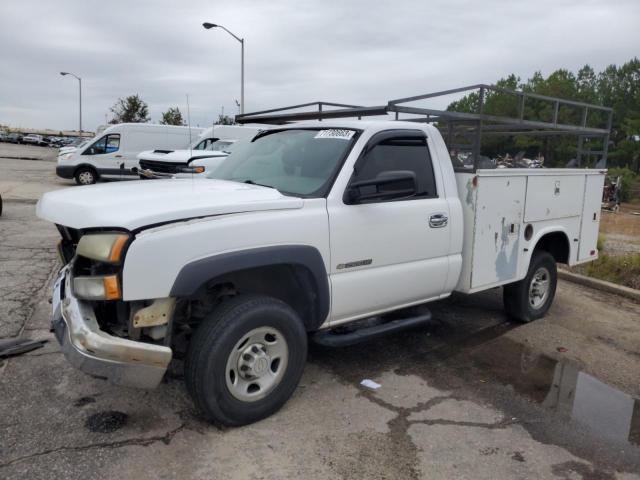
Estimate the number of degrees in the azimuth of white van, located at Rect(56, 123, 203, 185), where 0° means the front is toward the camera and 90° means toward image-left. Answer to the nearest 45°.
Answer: approximately 90°

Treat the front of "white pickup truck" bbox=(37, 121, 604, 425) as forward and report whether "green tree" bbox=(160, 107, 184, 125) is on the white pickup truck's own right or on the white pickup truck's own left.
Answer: on the white pickup truck's own right

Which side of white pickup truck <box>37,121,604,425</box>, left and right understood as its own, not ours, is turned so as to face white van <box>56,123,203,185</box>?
right

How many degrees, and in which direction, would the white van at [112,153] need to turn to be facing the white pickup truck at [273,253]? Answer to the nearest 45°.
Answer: approximately 90° to its left

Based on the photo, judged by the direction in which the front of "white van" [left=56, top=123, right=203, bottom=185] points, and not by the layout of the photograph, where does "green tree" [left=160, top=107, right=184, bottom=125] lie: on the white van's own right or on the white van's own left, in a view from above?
on the white van's own right

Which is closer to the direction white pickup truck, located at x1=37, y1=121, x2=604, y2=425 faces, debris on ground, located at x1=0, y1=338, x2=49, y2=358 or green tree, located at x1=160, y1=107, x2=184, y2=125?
the debris on ground

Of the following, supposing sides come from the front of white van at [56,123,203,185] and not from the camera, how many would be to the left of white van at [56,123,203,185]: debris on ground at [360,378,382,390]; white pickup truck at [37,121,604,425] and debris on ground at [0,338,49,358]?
3

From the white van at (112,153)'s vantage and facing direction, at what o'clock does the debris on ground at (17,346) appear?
The debris on ground is roughly at 9 o'clock from the white van.

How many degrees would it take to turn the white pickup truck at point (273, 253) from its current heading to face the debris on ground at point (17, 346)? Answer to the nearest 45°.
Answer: approximately 45° to its right
